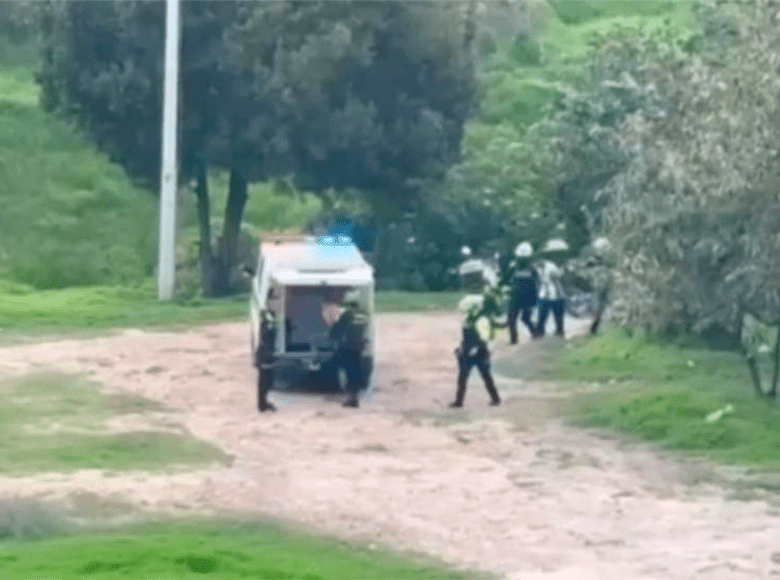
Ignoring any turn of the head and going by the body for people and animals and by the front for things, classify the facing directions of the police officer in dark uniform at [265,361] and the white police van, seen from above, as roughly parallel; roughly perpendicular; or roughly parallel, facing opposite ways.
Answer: roughly perpendicular

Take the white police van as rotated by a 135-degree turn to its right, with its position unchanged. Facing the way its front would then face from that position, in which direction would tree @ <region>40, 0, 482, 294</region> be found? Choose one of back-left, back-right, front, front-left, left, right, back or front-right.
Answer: back-left

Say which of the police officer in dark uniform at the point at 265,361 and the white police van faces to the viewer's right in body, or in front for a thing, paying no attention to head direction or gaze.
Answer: the police officer in dark uniform

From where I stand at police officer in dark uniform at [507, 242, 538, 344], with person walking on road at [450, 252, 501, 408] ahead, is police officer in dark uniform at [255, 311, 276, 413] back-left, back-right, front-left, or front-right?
front-right

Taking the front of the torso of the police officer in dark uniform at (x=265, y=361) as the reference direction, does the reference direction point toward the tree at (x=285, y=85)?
no

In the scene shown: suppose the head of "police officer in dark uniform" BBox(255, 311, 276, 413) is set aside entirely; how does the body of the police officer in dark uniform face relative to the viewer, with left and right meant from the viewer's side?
facing to the right of the viewer

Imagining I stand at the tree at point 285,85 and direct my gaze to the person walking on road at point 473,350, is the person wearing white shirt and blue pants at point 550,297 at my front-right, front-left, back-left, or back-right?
front-left

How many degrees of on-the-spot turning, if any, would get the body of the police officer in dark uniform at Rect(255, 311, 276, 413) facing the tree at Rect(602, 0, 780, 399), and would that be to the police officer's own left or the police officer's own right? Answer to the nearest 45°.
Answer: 0° — they already face it

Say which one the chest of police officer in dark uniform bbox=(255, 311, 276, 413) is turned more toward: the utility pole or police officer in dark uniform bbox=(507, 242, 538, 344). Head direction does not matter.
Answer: the police officer in dark uniform

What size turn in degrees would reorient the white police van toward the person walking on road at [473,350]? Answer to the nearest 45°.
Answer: approximately 135° to its right

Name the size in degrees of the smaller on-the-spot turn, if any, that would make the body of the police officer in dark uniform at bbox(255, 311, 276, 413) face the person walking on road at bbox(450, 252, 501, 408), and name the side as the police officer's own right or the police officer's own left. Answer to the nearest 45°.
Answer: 0° — they already face them

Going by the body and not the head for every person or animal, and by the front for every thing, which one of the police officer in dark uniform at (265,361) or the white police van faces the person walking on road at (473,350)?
the police officer in dark uniform

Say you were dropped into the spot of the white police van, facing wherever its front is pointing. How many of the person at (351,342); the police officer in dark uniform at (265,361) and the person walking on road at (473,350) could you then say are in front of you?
0

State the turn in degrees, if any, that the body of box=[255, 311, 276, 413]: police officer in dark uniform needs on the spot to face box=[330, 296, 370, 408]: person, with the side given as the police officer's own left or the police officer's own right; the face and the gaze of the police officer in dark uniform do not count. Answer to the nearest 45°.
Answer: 0° — they already face them

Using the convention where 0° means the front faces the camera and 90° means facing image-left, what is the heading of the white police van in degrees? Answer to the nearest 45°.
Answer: approximately 180°

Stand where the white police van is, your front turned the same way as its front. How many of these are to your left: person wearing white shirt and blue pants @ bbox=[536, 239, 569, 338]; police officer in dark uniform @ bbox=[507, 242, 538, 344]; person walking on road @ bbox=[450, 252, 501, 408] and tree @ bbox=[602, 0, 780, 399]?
0

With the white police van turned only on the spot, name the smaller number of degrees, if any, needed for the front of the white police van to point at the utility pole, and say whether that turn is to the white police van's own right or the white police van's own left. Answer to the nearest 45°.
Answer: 0° — it already faces it
